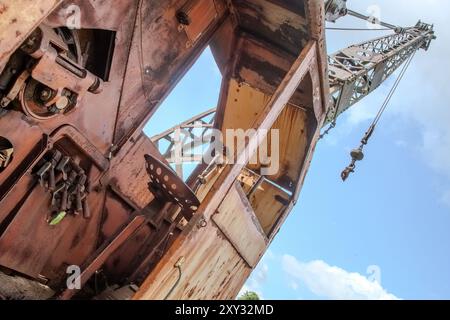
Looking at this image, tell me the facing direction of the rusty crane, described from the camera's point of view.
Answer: facing away from the viewer and to the right of the viewer
